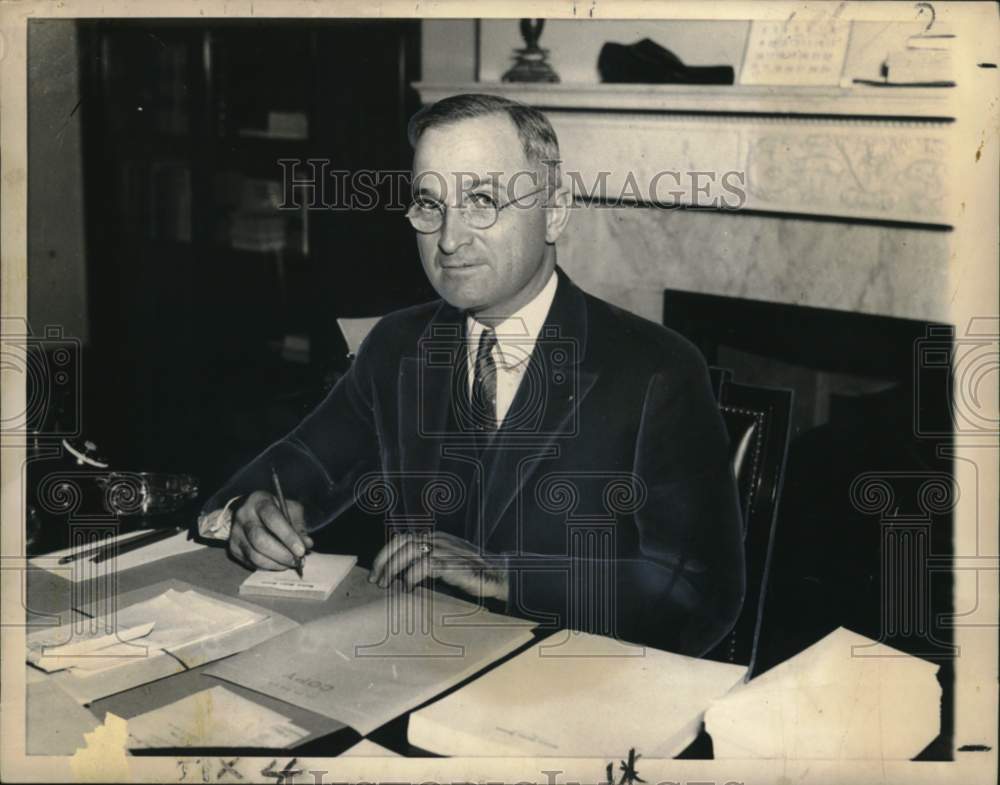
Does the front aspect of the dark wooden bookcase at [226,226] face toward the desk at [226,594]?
yes

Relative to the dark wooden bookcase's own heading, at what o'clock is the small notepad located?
The small notepad is roughly at 12 o'clock from the dark wooden bookcase.

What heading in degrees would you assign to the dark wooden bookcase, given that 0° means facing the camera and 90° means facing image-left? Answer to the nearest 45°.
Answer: approximately 0°

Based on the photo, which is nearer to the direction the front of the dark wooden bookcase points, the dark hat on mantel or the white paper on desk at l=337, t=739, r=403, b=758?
the white paper on desk

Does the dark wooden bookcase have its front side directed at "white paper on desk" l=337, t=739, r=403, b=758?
yes

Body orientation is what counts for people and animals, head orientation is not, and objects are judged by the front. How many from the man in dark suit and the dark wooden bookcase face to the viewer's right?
0

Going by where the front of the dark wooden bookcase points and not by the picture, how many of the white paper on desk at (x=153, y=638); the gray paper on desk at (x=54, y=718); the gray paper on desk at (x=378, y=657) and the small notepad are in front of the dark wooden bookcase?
4

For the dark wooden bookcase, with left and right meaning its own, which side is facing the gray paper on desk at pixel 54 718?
front

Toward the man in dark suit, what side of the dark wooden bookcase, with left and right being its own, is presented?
front
